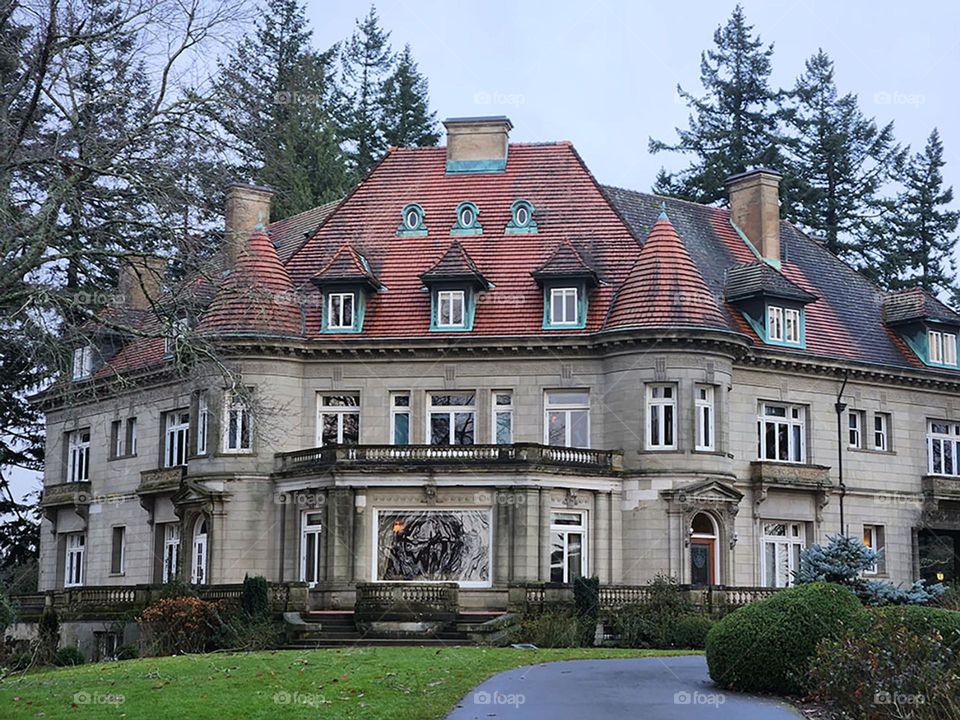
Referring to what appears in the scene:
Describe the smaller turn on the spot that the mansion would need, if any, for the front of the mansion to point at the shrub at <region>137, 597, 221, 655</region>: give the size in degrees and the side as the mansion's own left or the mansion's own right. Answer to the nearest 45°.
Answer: approximately 45° to the mansion's own right

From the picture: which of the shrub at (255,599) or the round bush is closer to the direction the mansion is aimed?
the round bush

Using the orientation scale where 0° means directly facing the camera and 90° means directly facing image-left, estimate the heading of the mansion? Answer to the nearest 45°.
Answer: approximately 0°

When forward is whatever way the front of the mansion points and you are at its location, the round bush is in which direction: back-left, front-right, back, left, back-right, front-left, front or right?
front

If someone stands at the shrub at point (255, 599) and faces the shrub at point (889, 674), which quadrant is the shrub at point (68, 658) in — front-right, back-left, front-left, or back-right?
back-right

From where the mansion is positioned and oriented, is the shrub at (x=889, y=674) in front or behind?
in front

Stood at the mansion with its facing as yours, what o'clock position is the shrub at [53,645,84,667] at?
The shrub is roughly at 2 o'clock from the mansion.
